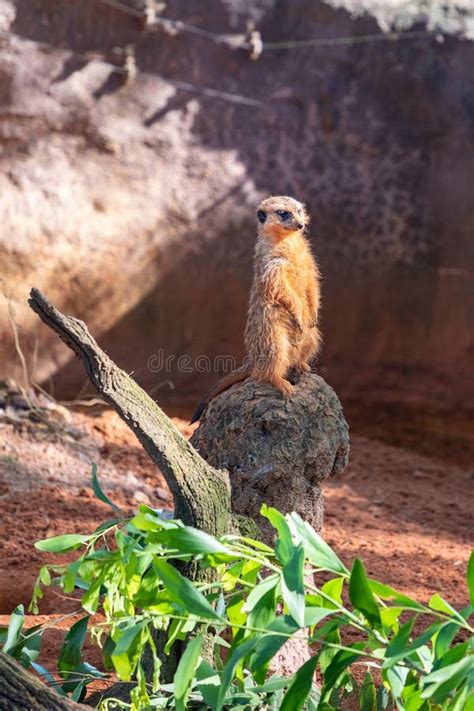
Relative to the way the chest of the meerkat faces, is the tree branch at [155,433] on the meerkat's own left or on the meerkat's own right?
on the meerkat's own right

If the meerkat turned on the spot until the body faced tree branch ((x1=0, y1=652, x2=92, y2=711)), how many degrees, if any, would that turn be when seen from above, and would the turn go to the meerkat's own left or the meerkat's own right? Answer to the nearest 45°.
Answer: approximately 45° to the meerkat's own right

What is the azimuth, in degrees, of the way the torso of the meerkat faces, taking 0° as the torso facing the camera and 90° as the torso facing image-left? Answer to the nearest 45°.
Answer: approximately 315°
